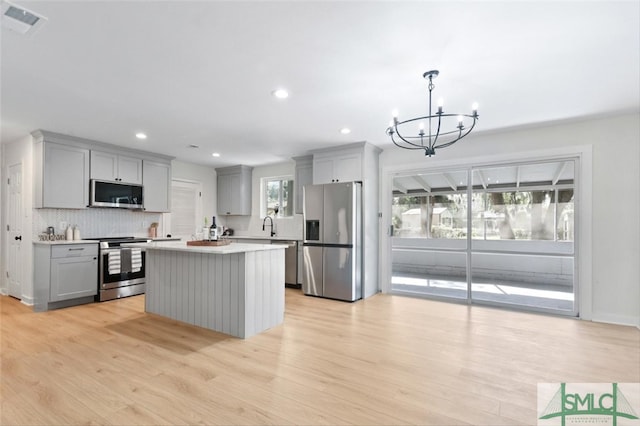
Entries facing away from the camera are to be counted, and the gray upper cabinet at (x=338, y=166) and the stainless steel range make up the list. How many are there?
0

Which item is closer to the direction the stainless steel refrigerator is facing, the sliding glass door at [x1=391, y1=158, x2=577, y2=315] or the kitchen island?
the kitchen island

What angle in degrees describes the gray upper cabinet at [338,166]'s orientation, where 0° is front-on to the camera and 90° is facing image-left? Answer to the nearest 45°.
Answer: approximately 45°

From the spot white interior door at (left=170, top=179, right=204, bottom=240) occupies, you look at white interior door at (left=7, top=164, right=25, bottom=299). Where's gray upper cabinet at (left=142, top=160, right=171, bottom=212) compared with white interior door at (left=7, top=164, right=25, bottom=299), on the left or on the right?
left

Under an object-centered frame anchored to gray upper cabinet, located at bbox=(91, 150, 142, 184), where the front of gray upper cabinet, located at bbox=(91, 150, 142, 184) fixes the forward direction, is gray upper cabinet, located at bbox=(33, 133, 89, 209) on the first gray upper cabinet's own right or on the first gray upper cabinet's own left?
on the first gray upper cabinet's own right

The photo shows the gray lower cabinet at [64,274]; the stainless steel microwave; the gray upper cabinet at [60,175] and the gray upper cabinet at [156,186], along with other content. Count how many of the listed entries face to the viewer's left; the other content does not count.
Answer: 0

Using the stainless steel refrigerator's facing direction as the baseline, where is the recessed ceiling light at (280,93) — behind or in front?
in front

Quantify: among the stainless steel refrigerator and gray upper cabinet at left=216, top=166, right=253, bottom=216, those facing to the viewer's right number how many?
0

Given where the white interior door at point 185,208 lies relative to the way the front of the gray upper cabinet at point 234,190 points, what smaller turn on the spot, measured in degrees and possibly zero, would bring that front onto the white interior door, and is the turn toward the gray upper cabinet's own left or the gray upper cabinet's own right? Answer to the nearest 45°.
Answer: approximately 45° to the gray upper cabinet's own right

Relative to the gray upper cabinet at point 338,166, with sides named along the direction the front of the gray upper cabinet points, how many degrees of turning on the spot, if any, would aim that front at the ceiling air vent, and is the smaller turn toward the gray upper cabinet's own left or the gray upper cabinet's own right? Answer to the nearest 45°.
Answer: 0° — it already faces it

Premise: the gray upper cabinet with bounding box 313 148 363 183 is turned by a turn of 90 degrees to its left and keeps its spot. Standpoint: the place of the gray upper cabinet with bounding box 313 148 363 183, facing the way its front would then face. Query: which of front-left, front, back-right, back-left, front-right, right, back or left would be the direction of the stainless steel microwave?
back-right

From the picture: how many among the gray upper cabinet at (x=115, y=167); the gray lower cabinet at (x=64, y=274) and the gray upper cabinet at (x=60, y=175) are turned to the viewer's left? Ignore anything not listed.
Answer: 0

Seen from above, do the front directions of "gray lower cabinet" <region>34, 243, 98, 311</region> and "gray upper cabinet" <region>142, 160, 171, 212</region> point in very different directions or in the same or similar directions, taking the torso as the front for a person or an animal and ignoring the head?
same or similar directions

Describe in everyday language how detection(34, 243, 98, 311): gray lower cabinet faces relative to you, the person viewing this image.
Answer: facing the viewer and to the right of the viewer

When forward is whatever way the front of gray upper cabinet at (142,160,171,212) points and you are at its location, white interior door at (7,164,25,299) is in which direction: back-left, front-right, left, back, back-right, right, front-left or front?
back-right

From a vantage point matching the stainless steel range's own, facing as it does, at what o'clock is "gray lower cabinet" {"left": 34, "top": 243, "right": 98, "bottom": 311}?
The gray lower cabinet is roughly at 4 o'clock from the stainless steel range.
